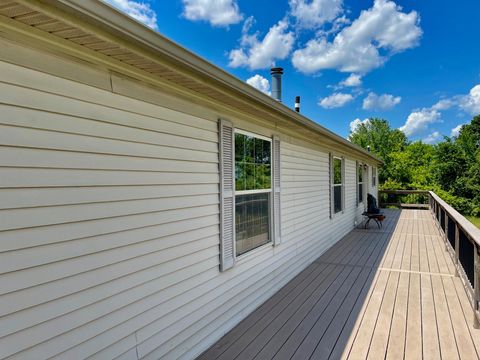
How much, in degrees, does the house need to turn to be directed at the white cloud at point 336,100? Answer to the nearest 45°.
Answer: approximately 90° to its left

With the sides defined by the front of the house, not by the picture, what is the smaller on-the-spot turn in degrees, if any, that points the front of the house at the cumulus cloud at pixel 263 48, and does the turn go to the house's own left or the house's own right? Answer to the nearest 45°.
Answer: approximately 135° to the house's own left

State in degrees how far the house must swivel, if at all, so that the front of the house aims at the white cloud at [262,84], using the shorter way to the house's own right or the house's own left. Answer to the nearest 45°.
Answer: approximately 135° to the house's own left

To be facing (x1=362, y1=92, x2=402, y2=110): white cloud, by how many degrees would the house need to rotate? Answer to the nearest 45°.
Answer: approximately 90° to its left

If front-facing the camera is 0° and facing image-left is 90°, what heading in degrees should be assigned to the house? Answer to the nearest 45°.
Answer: approximately 315°

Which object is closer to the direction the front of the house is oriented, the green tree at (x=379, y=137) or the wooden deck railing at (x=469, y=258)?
the wooden deck railing

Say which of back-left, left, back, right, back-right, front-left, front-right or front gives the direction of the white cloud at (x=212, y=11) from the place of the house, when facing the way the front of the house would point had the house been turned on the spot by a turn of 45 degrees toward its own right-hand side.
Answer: back

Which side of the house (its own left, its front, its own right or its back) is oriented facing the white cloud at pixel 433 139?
left

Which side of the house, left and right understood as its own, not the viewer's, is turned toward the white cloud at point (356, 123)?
left

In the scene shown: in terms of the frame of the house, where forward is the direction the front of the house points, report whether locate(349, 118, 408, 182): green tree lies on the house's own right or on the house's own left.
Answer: on the house's own left
